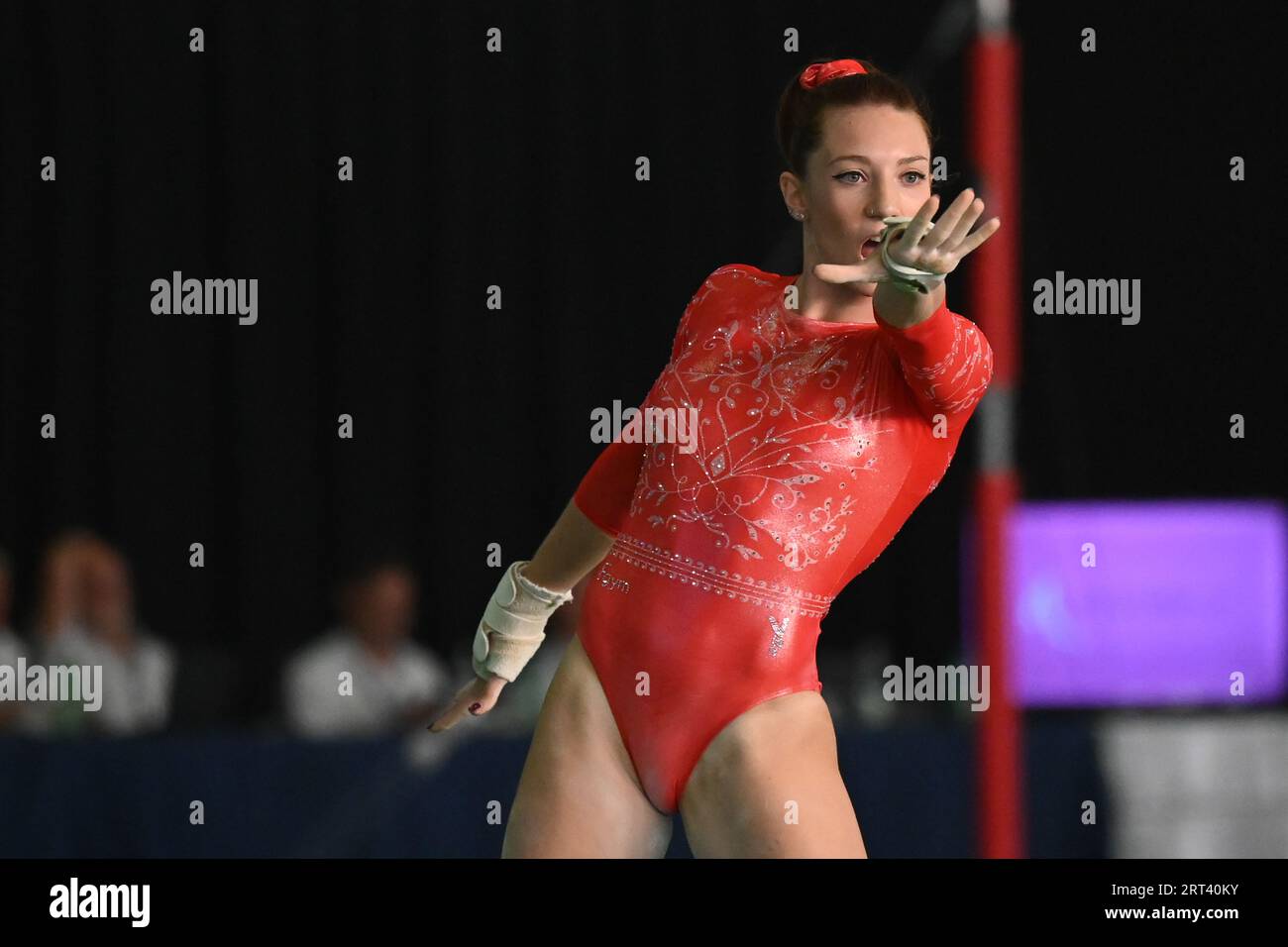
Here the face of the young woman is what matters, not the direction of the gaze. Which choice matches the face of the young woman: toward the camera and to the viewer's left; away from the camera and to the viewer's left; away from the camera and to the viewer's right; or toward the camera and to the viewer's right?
toward the camera and to the viewer's right

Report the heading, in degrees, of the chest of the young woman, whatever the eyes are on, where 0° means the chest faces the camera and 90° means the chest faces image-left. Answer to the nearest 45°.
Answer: approximately 0°

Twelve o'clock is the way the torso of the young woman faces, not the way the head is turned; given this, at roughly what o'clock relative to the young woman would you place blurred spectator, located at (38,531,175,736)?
The blurred spectator is roughly at 5 o'clock from the young woman.

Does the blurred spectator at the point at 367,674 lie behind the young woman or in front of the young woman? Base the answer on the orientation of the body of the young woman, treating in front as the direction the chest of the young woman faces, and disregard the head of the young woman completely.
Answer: behind

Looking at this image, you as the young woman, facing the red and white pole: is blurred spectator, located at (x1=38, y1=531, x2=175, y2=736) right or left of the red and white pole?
left

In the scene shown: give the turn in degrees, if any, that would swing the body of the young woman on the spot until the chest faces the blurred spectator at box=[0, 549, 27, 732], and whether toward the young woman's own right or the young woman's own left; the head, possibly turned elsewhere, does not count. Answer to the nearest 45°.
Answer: approximately 135° to the young woman's own right

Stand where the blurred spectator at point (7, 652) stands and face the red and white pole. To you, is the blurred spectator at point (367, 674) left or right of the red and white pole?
left

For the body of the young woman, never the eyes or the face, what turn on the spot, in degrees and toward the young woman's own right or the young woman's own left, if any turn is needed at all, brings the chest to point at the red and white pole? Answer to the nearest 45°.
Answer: approximately 180°
